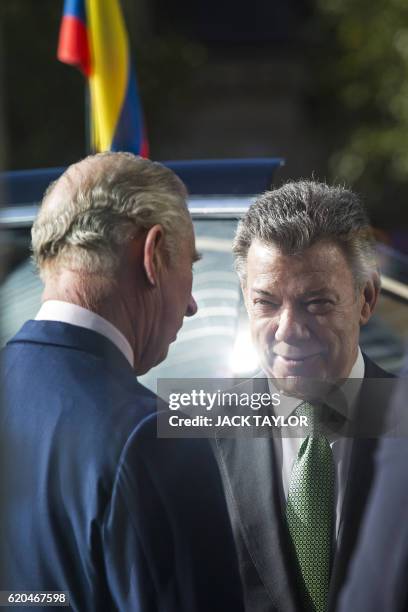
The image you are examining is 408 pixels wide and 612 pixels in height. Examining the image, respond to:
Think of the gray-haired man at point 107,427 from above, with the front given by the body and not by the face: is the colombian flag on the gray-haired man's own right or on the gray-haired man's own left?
on the gray-haired man's own left

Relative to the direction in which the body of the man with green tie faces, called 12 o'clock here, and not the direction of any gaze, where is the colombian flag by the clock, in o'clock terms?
The colombian flag is roughly at 5 o'clock from the man with green tie.

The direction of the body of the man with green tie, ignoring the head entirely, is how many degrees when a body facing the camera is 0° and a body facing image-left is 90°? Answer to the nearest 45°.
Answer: approximately 0°

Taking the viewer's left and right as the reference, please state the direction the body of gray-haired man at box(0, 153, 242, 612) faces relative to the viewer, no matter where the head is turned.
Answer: facing away from the viewer and to the right of the viewer

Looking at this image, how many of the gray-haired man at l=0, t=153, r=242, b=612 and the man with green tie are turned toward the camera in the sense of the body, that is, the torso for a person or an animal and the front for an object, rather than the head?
1
